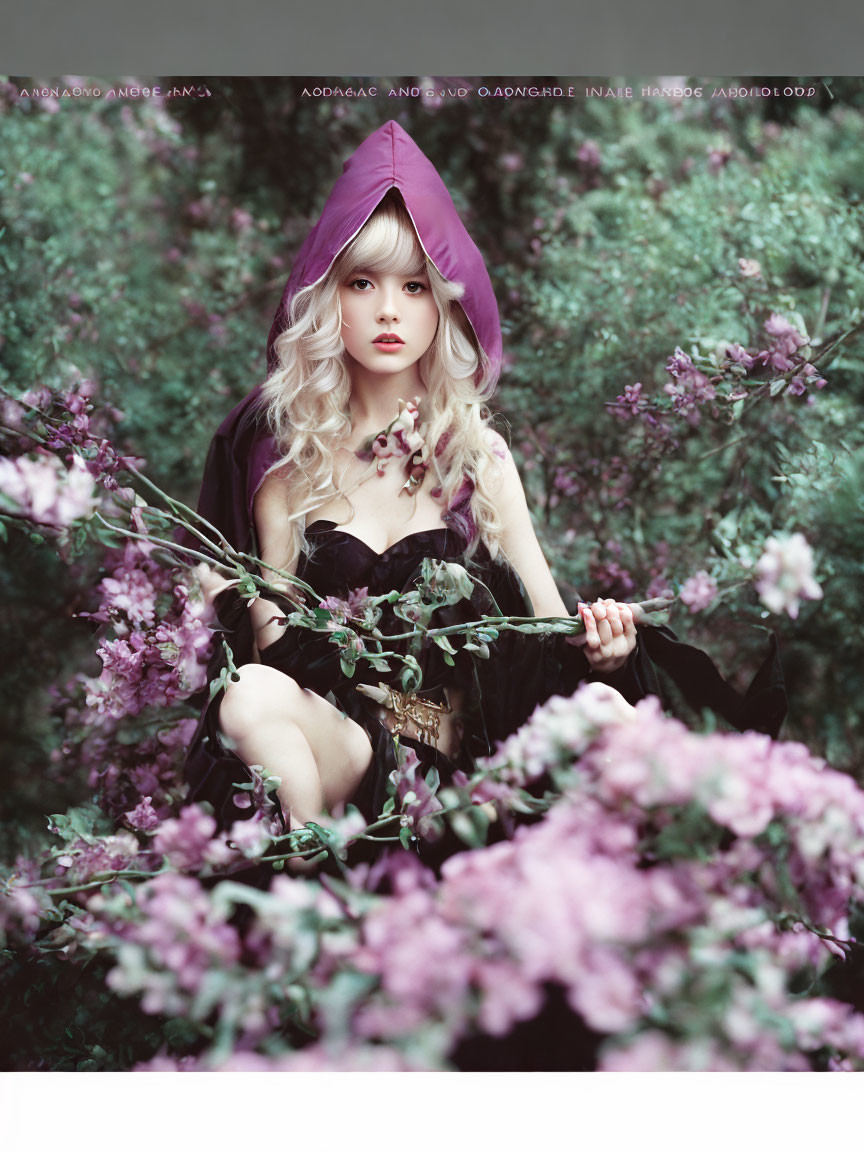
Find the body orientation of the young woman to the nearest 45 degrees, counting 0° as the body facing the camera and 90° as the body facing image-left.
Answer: approximately 0°
